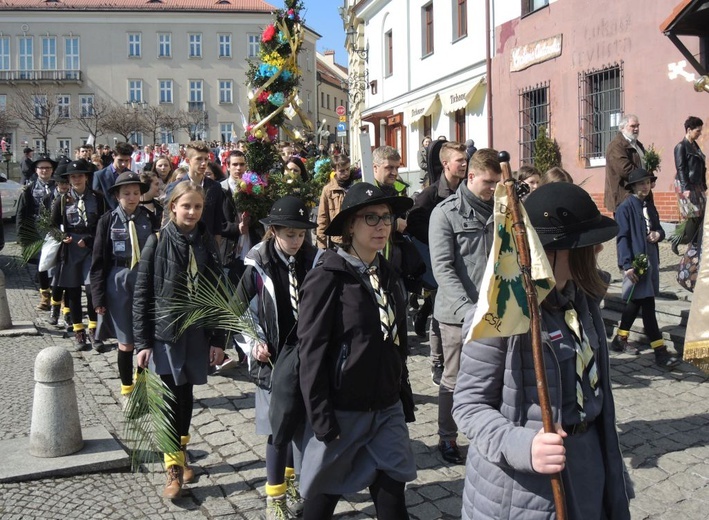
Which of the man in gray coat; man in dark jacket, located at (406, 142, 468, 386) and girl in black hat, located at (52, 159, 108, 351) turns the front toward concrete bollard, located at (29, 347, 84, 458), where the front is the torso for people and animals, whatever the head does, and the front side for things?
the girl in black hat

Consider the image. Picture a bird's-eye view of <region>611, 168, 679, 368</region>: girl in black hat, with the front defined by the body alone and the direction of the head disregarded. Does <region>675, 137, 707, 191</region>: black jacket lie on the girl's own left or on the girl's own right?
on the girl's own left

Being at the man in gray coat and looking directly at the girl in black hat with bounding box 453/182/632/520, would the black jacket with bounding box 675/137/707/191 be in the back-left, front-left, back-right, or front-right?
back-left

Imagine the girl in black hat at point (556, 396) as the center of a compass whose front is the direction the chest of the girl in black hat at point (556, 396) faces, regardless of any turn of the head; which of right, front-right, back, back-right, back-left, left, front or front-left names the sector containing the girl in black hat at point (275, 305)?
back

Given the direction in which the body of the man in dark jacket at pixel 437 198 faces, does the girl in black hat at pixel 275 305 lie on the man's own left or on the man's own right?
on the man's own right
